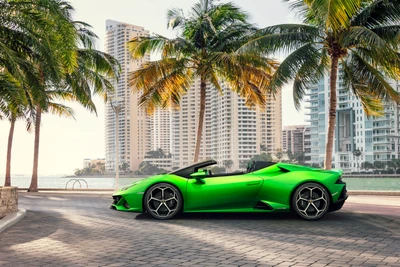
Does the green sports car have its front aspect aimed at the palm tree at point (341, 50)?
no

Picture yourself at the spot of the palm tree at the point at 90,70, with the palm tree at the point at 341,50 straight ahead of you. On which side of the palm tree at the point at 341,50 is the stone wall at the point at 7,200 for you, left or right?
right

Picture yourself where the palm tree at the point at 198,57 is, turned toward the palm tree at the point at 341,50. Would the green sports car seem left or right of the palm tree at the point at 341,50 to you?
right

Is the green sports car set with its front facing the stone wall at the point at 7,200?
yes

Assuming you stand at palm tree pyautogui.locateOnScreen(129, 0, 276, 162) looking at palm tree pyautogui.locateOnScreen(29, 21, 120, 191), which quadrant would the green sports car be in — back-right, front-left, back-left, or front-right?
back-left

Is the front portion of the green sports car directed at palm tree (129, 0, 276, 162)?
no

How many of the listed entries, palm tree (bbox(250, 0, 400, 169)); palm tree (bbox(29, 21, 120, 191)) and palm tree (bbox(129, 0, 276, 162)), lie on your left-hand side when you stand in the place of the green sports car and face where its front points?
0

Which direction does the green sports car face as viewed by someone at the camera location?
facing to the left of the viewer

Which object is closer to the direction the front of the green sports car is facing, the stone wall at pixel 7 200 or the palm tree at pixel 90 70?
the stone wall

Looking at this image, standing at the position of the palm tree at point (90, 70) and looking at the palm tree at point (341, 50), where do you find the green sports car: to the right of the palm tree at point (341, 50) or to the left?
right

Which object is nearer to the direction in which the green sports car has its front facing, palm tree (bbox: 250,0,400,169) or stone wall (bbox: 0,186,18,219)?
the stone wall

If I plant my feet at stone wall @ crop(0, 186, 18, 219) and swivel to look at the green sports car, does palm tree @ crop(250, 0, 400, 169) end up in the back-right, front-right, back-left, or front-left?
front-left

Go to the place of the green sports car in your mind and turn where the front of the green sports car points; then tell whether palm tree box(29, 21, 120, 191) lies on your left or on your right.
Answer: on your right

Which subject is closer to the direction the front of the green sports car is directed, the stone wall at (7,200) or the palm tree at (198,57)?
the stone wall
